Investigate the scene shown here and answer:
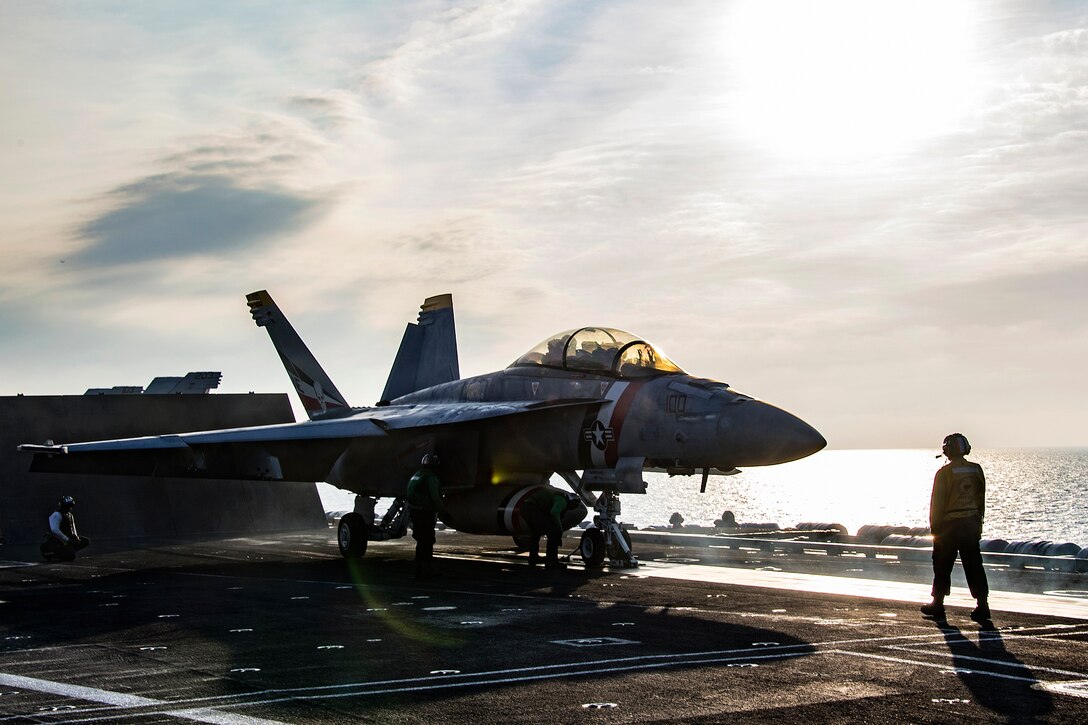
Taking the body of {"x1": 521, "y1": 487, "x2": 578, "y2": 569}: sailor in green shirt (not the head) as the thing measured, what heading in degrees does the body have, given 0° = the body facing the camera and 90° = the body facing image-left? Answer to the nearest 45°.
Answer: approximately 270°

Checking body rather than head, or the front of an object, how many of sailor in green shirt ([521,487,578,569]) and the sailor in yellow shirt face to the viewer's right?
1

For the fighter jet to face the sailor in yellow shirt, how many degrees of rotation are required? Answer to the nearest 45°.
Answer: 0° — it already faces them

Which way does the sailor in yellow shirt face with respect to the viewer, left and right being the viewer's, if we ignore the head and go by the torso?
facing away from the viewer and to the left of the viewer

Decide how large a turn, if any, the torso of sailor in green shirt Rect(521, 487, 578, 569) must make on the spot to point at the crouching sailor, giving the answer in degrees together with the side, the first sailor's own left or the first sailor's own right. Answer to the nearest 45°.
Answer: approximately 135° to the first sailor's own left

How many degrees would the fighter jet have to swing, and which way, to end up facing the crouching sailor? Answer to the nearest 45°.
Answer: approximately 180°

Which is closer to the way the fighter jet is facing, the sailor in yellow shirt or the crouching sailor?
the sailor in yellow shirt
